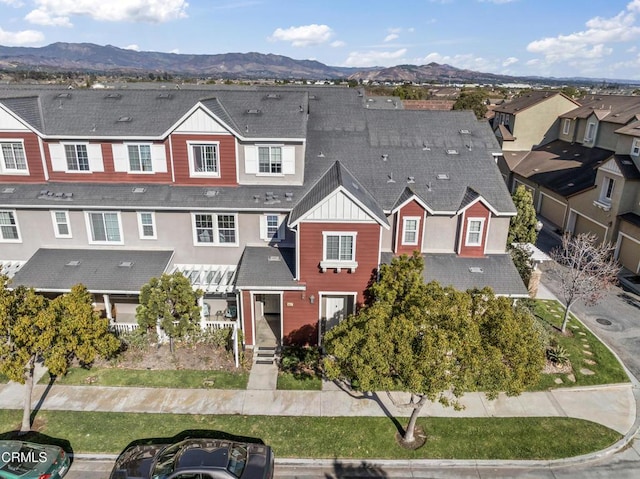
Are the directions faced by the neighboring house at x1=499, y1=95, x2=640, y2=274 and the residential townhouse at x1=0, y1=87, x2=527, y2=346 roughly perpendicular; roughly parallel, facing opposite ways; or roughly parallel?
roughly perpendicular

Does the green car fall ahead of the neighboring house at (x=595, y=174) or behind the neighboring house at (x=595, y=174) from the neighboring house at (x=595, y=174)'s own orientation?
ahead

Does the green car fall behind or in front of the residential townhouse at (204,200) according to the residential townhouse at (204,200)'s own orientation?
in front

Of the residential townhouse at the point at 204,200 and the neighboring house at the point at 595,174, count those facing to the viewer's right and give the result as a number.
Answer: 0

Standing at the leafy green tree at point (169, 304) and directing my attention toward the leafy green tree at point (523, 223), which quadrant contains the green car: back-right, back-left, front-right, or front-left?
back-right

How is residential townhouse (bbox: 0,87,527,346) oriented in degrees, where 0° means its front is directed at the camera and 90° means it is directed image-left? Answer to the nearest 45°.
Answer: approximately 0°

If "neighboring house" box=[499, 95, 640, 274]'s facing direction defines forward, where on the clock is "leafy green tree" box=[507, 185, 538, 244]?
The leafy green tree is roughly at 11 o'clock from the neighboring house.
